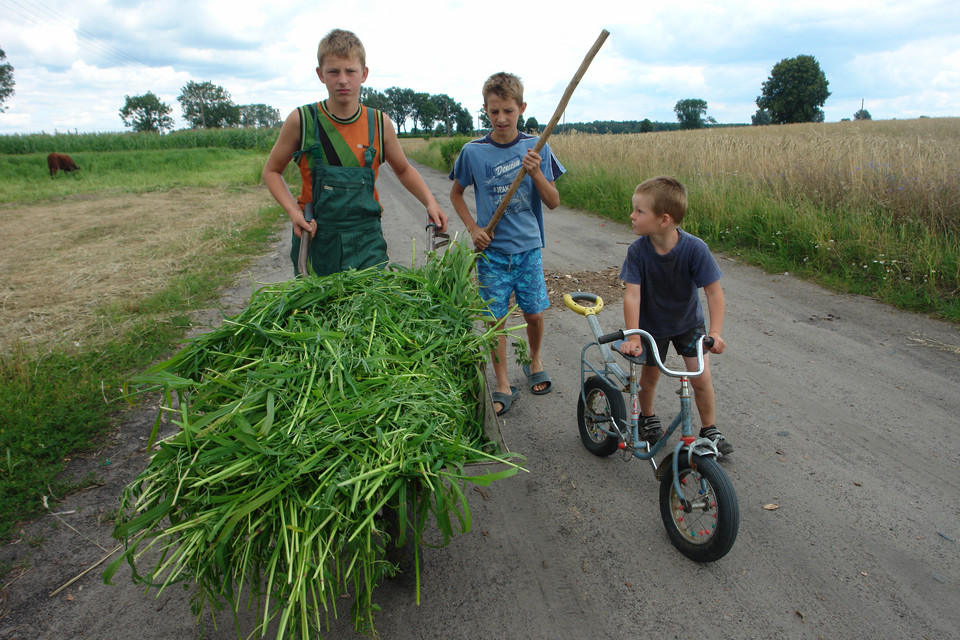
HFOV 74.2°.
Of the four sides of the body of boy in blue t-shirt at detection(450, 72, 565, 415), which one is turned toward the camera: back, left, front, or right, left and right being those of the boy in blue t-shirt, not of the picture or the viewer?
front

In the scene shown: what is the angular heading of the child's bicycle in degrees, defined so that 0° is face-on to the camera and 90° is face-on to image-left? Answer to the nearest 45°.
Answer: approximately 315°

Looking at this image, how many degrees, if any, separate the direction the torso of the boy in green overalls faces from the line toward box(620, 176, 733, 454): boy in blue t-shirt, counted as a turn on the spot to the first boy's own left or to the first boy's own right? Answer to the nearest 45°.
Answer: approximately 45° to the first boy's own left

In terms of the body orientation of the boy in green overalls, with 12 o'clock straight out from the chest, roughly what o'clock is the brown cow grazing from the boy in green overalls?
The brown cow grazing is roughly at 5 o'clock from the boy in green overalls.

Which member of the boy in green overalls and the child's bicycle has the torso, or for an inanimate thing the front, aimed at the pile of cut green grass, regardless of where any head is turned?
the boy in green overalls

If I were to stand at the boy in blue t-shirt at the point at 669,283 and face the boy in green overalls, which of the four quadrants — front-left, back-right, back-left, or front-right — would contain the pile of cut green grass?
front-left

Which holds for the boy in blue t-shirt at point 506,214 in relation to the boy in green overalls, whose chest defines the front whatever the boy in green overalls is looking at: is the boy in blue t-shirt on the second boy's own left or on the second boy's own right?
on the second boy's own left

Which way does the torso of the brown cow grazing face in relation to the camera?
to the viewer's right

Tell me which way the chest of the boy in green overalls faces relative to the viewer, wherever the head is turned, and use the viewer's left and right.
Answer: facing the viewer

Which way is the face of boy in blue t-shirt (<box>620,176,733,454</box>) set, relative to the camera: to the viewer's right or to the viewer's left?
to the viewer's left

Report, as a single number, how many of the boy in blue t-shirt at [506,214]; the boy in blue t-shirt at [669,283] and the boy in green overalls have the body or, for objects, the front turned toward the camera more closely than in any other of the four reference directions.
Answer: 3
